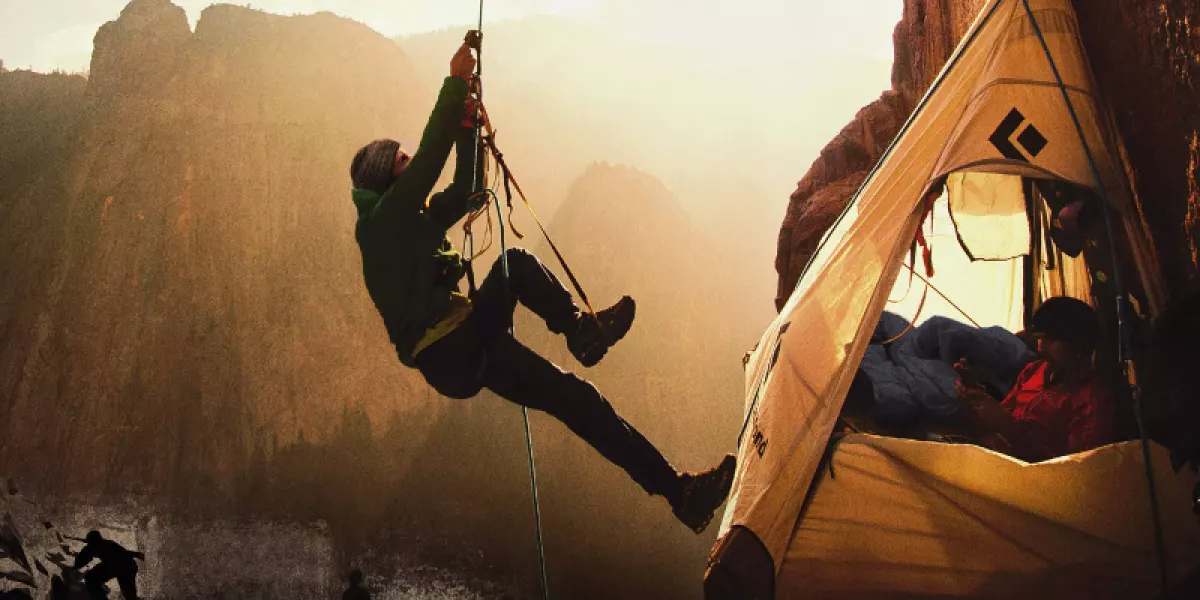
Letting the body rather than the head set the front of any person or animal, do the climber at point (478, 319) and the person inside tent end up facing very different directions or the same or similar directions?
very different directions

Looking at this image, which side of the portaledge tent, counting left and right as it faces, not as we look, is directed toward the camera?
front

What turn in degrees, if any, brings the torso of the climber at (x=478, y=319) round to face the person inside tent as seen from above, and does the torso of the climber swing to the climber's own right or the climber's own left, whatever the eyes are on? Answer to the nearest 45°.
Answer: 0° — they already face them

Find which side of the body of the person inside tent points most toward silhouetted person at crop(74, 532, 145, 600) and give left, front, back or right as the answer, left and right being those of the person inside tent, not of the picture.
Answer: front

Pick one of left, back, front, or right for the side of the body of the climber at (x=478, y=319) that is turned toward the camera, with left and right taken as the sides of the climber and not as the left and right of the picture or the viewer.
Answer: right

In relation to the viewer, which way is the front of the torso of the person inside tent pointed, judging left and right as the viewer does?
facing the viewer and to the left of the viewer

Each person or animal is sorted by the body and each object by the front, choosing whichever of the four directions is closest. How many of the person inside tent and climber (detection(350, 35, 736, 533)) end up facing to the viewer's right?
1

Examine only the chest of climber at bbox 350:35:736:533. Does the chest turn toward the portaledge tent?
yes

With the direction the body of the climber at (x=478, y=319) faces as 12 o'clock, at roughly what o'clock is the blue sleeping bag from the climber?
The blue sleeping bag is roughly at 11 o'clock from the climber.
